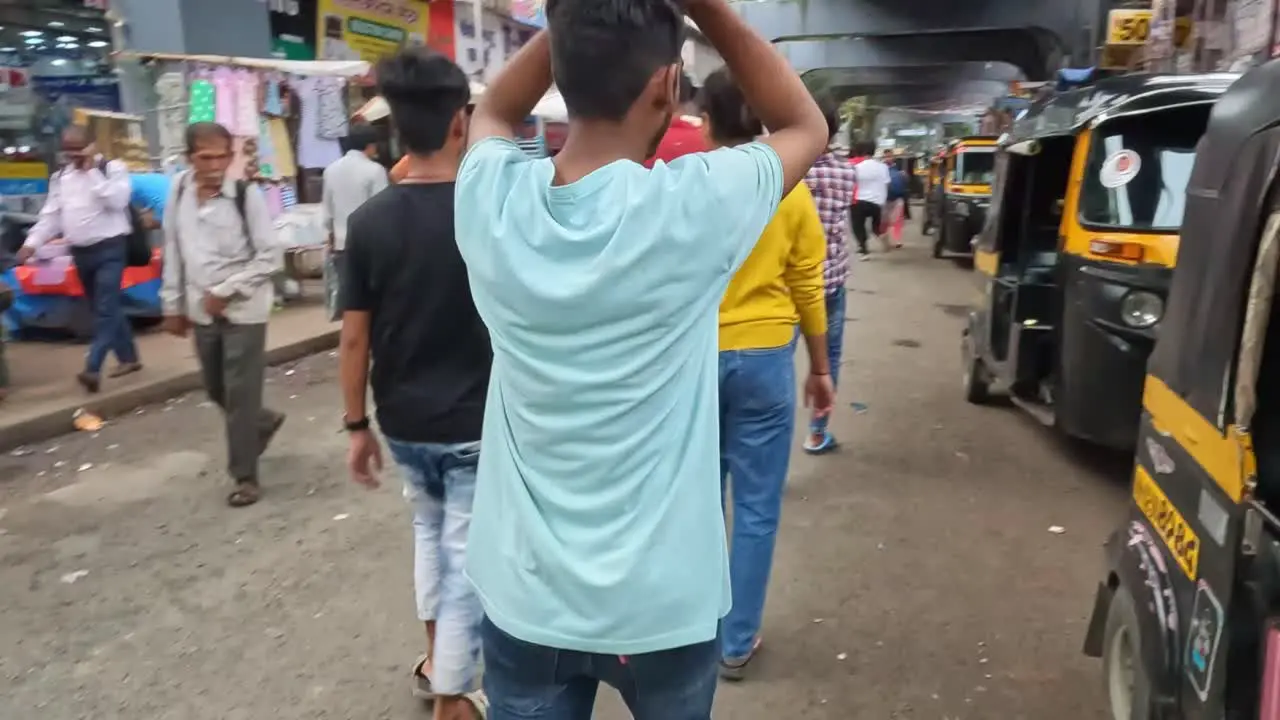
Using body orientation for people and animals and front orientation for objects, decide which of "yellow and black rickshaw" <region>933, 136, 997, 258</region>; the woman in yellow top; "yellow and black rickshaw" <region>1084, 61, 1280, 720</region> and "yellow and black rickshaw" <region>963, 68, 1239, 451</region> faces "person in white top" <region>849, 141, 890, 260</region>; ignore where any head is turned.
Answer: the woman in yellow top

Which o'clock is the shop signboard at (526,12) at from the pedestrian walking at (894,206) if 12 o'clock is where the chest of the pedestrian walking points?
The shop signboard is roughly at 8 o'clock from the pedestrian walking.

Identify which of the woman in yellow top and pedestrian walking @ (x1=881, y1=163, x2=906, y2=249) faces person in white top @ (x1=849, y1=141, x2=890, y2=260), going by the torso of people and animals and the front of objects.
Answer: the woman in yellow top

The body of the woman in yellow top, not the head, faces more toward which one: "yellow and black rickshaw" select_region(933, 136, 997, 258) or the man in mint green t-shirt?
the yellow and black rickshaw

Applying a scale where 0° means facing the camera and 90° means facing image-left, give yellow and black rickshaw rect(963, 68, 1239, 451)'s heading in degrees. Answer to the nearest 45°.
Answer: approximately 315°

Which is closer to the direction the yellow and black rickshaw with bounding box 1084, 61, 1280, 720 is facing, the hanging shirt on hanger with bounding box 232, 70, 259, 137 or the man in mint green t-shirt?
the man in mint green t-shirt

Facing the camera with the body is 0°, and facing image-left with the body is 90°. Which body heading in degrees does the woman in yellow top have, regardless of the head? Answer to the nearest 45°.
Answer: approximately 180°

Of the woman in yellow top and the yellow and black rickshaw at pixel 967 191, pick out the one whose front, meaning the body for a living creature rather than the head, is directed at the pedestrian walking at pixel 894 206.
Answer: the woman in yellow top

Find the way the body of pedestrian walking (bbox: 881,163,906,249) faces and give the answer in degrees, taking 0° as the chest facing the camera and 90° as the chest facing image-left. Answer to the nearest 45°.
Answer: approximately 180°

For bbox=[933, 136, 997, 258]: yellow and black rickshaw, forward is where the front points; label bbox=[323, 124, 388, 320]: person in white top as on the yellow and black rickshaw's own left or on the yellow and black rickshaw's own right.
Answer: on the yellow and black rickshaw's own right
